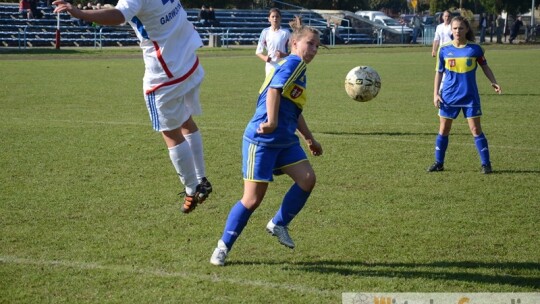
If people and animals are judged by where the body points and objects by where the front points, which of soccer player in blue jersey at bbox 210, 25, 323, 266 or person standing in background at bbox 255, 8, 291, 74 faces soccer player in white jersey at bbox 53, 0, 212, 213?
the person standing in background

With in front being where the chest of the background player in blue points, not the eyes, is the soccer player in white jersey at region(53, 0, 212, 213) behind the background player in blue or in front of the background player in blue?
in front

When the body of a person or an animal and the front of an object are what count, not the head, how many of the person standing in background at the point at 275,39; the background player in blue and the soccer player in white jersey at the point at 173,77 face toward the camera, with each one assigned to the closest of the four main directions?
2

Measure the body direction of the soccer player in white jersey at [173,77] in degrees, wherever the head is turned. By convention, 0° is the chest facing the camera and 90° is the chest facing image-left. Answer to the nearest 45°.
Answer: approximately 135°

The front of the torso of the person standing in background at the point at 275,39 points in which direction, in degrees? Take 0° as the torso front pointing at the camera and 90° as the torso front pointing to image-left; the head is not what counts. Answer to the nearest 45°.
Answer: approximately 0°

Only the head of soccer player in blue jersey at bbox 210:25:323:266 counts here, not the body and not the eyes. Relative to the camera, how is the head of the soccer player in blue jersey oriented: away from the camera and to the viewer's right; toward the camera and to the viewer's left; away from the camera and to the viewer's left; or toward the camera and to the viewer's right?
toward the camera and to the viewer's right

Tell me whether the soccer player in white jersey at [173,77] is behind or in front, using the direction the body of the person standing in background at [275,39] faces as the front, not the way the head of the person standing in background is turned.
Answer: in front

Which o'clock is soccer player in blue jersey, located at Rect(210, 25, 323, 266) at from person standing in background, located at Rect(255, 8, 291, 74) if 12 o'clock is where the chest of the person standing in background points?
The soccer player in blue jersey is roughly at 12 o'clock from the person standing in background.

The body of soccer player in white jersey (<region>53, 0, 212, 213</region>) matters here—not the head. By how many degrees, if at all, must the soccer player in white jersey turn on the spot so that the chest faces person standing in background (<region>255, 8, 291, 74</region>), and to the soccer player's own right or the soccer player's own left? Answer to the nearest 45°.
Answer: approximately 45° to the soccer player's own right

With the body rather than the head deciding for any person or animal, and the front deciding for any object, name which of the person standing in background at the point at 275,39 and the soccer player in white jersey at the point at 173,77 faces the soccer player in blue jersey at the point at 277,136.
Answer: the person standing in background

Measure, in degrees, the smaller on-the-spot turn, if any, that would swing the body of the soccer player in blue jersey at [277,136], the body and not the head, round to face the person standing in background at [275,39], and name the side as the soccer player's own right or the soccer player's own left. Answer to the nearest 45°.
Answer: approximately 135° to the soccer player's own left

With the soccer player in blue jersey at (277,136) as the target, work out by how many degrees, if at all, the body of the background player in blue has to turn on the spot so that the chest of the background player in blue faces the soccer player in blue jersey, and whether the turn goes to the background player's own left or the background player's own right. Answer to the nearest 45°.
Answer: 0° — they already face them
